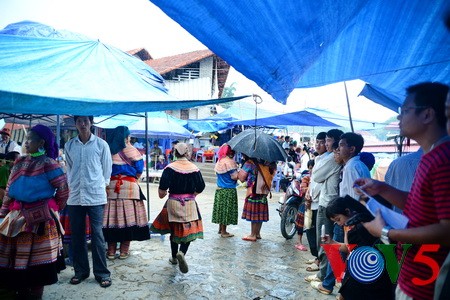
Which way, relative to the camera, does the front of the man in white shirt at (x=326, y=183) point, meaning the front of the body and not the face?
to the viewer's left

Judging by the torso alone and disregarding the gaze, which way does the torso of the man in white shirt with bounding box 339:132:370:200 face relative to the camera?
to the viewer's left

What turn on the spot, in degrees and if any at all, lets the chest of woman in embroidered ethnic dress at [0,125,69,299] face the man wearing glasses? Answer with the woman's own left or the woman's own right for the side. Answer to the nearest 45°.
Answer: approximately 90° to the woman's own left

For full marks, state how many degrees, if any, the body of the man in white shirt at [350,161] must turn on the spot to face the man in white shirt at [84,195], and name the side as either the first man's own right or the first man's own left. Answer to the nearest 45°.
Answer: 0° — they already face them

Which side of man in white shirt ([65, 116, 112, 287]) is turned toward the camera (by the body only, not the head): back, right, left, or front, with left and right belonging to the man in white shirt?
front

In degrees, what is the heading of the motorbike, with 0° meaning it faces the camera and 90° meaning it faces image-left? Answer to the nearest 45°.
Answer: approximately 45°

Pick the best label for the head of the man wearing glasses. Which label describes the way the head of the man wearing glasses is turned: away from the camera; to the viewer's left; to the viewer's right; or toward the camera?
to the viewer's left

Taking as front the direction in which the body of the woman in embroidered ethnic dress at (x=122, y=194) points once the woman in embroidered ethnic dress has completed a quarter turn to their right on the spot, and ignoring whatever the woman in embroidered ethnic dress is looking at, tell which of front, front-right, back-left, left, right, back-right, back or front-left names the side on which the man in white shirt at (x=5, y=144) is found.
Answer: back

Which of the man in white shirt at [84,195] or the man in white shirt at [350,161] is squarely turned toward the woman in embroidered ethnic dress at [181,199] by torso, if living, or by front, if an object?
the man in white shirt at [350,161]
